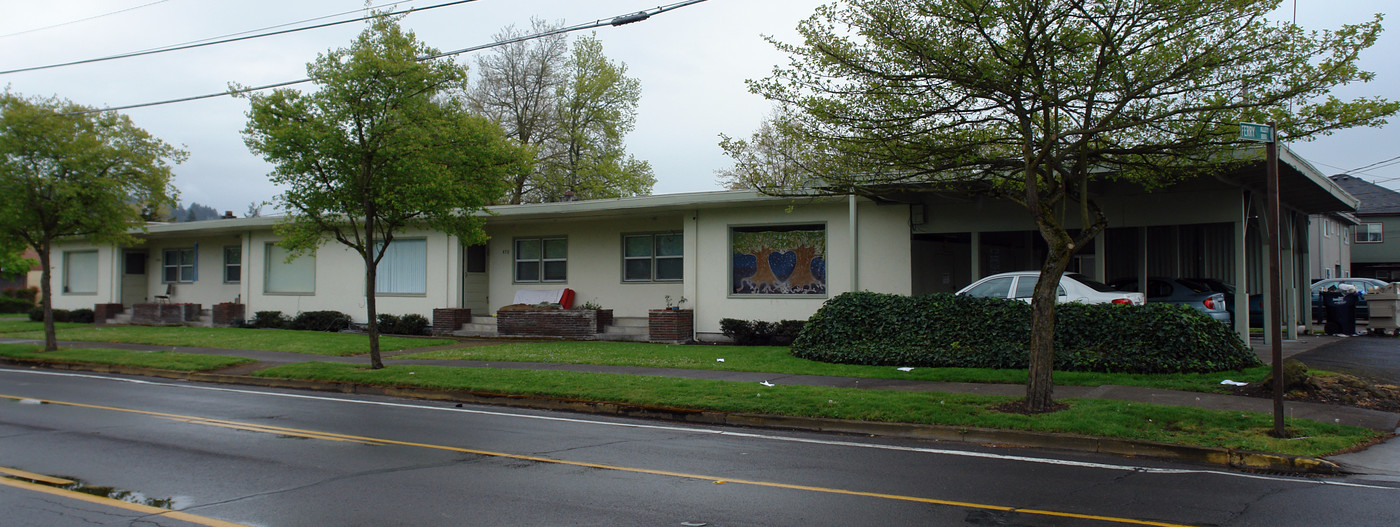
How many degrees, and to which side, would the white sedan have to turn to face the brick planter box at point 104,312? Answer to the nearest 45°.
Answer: approximately 45° to its left

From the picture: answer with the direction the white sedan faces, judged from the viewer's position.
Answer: facing away from the viewer and to the left of the viewer

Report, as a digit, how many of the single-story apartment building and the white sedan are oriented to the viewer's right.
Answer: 0

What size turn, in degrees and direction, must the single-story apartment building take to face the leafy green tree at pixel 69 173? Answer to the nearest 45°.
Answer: approximately 45° to its right

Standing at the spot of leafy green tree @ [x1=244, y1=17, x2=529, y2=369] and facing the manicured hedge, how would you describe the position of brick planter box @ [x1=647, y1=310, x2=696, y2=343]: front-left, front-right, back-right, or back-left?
front-left

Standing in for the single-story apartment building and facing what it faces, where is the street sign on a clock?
The street sign is roughly at 10 o'clock from the single-story apartment building.

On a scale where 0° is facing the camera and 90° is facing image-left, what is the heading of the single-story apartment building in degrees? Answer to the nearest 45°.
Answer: approximately 45°

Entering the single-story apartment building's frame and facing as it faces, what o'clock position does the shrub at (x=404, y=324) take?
The shrub is roughly at 2 o'clock from the single-story apartment building.

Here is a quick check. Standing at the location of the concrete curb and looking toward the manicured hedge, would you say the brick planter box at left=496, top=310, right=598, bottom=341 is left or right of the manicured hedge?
left

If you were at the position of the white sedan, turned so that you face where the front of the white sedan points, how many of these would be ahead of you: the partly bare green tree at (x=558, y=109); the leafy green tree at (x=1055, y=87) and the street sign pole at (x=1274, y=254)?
1

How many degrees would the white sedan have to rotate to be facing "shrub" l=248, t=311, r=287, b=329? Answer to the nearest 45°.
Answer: approximately 45° to its left

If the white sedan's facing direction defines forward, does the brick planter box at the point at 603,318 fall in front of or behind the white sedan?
in front

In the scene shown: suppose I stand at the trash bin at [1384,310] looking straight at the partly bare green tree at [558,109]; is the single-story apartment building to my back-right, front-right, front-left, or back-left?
front-left
